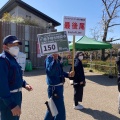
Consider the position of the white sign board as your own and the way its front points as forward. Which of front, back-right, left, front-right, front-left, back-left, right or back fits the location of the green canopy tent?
back

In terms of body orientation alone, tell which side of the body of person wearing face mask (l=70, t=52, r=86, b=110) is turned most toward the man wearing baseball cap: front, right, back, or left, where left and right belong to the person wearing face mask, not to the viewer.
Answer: right

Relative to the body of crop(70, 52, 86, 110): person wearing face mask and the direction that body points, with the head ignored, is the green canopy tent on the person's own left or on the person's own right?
on the person's own left

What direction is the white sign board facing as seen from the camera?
toward the camera

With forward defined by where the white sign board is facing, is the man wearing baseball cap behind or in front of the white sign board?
in front
